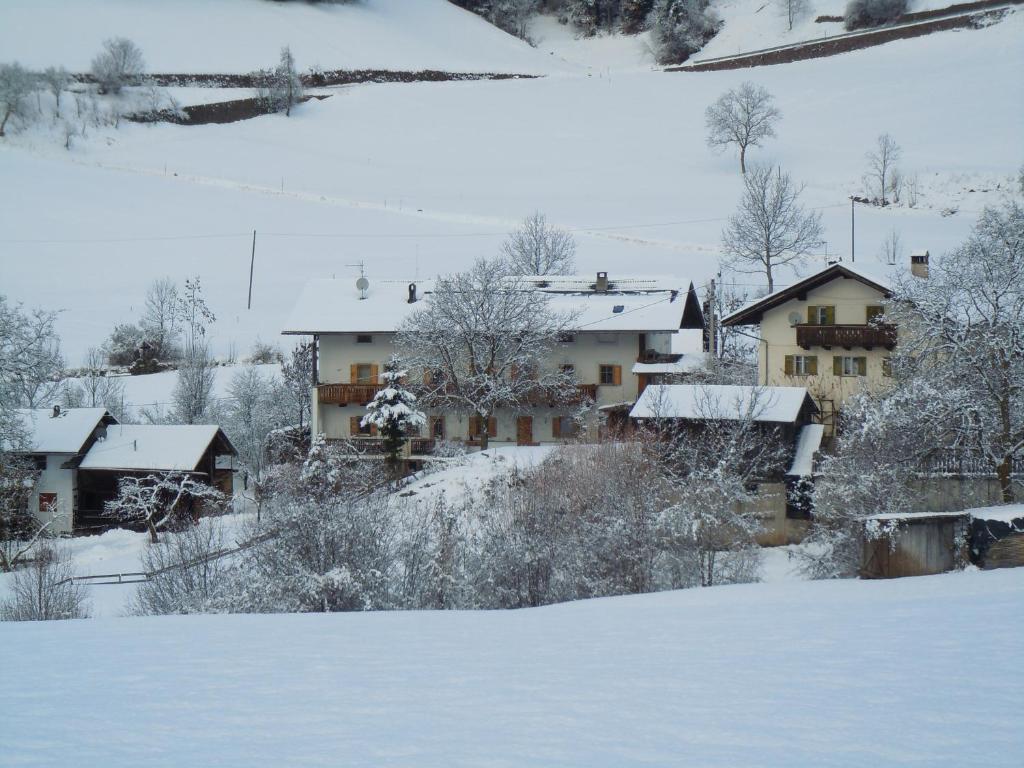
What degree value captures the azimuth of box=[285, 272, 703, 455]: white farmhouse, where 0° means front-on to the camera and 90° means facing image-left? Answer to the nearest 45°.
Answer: approximately 0°

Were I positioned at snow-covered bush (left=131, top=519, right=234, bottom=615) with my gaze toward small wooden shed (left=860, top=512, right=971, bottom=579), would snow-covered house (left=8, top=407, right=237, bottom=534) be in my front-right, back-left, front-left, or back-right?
back-left

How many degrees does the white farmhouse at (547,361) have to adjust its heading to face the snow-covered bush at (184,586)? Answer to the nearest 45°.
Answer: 0° — it already faces it

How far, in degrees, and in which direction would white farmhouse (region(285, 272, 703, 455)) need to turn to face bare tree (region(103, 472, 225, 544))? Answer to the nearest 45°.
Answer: approximately 90° to its right

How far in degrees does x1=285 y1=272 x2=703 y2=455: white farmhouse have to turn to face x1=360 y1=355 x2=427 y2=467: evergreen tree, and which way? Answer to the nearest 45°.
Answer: approximately 45° to its right

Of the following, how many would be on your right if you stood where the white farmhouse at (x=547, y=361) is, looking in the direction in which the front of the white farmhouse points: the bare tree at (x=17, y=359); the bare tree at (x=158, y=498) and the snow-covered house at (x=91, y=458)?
3

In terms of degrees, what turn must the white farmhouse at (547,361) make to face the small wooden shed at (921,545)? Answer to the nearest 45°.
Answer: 0° — it already faces it

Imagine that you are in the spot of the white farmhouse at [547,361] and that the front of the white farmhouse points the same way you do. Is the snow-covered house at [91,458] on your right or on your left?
on your right

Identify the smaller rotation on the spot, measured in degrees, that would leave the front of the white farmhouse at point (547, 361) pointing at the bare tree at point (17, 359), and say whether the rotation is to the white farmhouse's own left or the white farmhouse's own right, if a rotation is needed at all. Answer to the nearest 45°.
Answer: approximately 90° to the white farmhouse's own right

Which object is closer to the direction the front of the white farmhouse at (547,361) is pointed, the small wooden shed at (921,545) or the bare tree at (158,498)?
the small wooden shed
